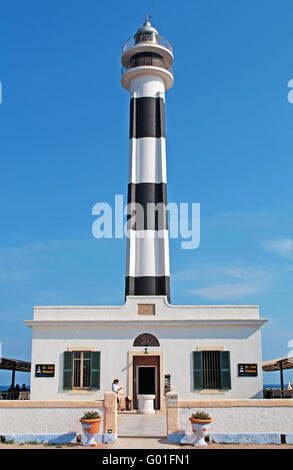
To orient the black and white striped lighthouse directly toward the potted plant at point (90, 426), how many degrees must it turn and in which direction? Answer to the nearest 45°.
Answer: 0° — it already faces it

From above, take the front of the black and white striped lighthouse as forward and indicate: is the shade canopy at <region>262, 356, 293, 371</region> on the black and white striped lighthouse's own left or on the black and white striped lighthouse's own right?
on the black and white striped lighthouse's own left

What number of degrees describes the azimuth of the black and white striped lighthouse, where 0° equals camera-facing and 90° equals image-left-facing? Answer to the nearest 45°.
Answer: approximately 0°

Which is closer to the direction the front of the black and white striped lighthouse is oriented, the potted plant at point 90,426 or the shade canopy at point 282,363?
the potted plant
